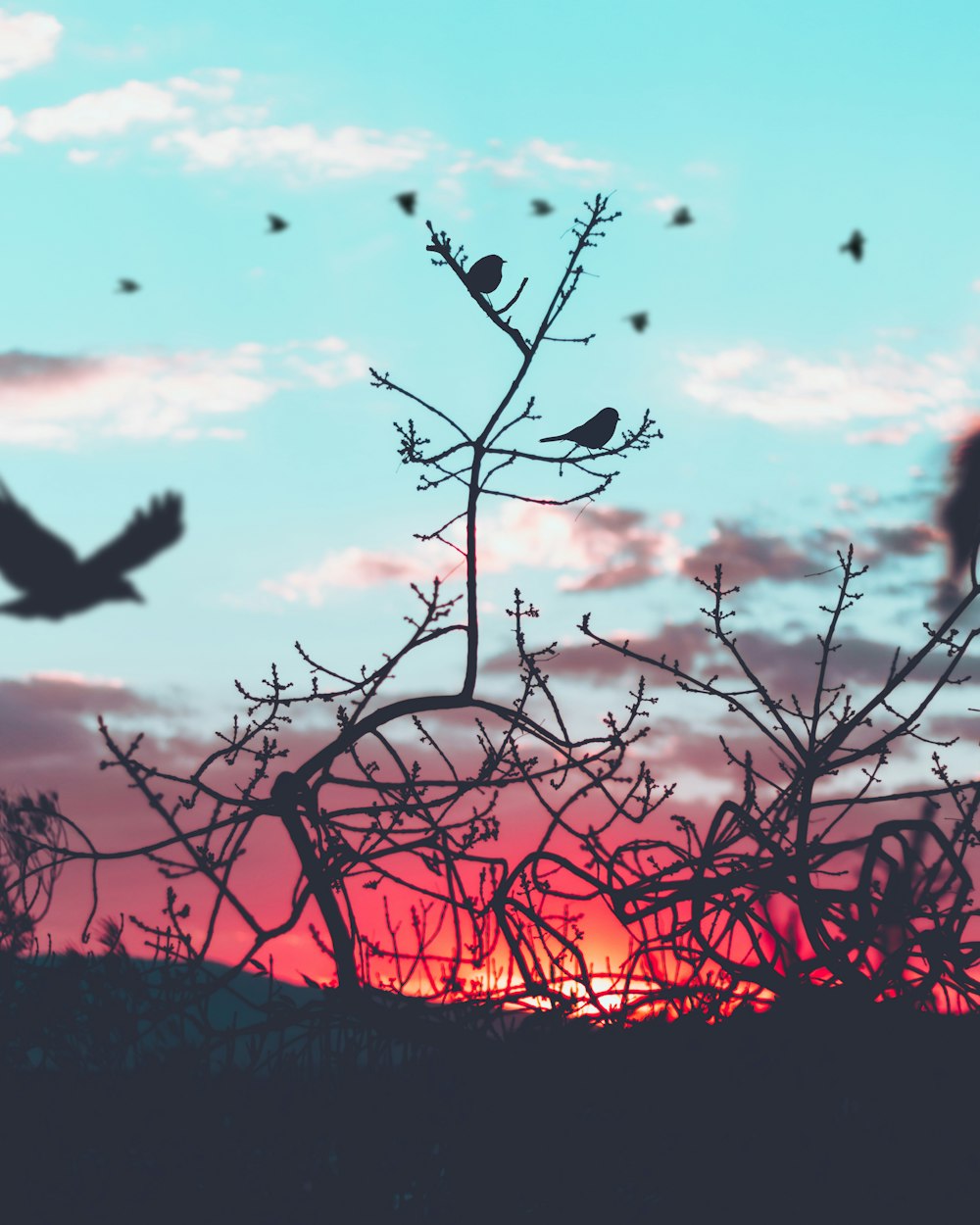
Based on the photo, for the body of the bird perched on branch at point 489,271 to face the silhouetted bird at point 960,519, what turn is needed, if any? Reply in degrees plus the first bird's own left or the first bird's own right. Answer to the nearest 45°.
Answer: approximately 45° to the first bird's own right

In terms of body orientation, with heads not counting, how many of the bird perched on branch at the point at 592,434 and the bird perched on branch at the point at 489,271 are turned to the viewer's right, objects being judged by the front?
2

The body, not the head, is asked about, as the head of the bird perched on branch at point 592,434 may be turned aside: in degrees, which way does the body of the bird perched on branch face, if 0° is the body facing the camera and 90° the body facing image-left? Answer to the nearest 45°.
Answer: approximately 270°

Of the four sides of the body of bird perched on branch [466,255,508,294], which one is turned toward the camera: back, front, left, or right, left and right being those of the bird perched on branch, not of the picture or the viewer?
right

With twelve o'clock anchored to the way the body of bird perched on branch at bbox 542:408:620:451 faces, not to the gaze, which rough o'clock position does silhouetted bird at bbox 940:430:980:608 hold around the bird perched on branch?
The silhouetted bird is roughly at 1 o'clock from the bird perched on branch.
